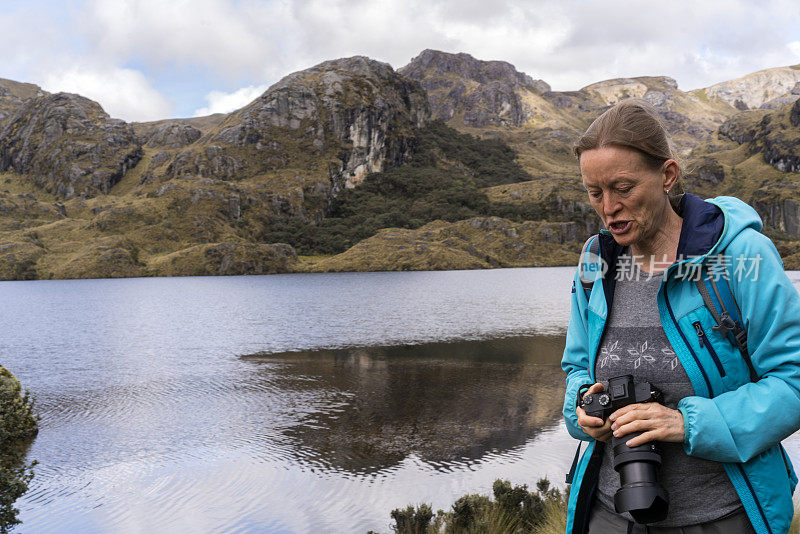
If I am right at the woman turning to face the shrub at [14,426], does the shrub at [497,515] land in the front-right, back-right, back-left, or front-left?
front-right

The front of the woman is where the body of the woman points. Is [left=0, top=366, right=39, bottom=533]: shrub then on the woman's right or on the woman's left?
on the woman's right

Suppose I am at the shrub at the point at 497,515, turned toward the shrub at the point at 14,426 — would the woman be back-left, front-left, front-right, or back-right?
back-left

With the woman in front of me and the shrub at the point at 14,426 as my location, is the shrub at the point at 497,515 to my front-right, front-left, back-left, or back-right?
front-left

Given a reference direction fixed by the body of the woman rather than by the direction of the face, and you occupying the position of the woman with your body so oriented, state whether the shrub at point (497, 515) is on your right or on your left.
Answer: on your right

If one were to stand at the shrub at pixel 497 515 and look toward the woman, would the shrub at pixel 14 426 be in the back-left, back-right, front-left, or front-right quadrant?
back-right

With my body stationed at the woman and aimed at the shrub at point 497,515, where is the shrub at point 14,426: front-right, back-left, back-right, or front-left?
front-left

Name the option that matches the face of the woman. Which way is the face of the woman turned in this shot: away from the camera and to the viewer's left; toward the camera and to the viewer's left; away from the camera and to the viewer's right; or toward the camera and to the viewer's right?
toward the camera and to the viewer's left

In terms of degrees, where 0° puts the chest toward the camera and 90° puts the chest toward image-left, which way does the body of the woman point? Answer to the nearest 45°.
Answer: approximately 45°
